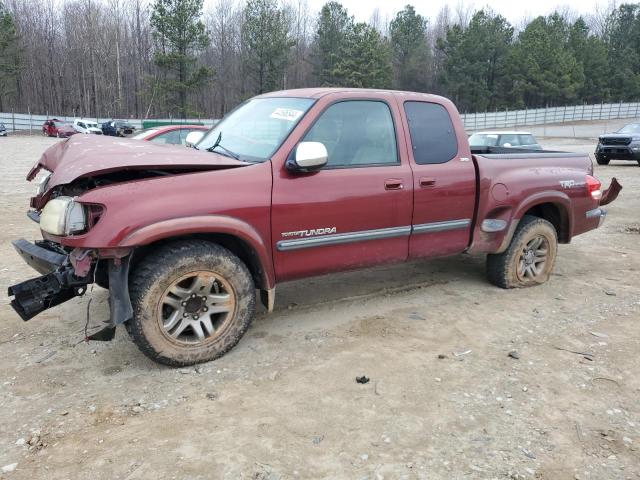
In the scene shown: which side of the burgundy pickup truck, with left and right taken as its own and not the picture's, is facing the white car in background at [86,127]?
right

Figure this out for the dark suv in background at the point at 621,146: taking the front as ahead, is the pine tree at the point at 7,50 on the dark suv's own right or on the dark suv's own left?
on the dark suv's own right

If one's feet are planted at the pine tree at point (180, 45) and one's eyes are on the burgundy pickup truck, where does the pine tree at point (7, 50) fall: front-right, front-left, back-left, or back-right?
back-right

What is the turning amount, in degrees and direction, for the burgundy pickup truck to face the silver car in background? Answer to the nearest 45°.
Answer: approximately 180°

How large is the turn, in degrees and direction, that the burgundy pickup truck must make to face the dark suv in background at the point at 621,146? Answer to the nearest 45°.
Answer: approximately 180°

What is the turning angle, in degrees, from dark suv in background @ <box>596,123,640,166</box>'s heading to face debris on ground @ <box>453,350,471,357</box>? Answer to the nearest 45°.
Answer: approximately 45° to its left

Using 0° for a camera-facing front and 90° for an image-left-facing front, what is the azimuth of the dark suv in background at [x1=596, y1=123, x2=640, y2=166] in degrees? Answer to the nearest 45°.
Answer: approximately 45°

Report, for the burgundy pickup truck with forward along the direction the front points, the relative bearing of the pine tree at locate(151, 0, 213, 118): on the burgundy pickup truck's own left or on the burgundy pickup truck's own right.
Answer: on the burgundy pickup truck's own right

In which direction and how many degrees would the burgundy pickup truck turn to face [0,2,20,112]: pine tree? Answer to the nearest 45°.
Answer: approximately 90° to its right

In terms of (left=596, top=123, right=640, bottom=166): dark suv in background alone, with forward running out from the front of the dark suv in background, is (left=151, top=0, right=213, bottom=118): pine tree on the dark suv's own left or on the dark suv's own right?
on the dark suv's own right
